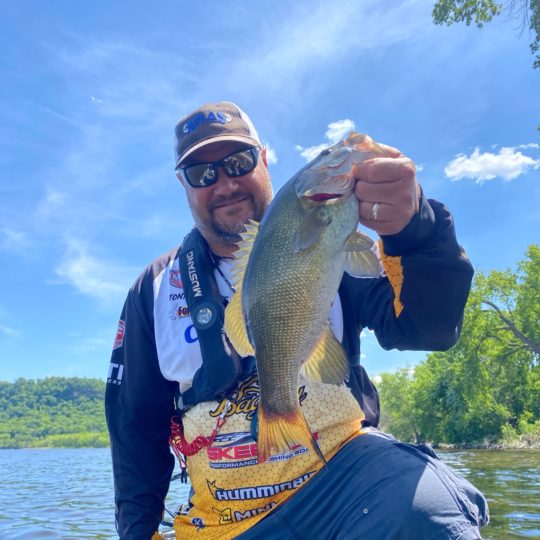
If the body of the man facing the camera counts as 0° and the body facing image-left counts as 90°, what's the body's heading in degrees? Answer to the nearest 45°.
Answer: approximately 0°
